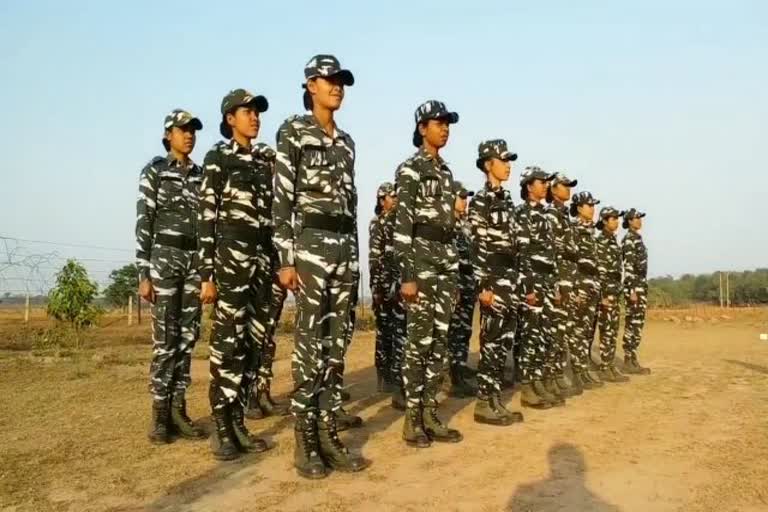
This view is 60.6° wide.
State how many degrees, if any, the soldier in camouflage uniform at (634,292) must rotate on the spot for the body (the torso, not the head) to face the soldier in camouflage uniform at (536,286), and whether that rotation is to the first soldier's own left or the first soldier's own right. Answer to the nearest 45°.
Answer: approximately 90° to the first soldier's own right

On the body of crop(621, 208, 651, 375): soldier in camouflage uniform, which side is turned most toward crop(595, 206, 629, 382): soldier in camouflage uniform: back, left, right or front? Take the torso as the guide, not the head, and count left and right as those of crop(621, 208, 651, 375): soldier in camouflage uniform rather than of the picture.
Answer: right

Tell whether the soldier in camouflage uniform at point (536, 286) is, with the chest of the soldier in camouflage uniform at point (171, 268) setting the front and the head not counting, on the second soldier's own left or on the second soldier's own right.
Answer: on the second soldier's own left

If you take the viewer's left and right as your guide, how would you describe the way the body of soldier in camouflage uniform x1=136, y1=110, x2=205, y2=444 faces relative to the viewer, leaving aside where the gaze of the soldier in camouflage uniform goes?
facing the viewer and to the right of the viewer

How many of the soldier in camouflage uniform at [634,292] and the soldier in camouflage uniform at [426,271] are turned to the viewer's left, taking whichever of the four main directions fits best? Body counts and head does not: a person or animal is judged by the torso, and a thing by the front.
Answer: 0

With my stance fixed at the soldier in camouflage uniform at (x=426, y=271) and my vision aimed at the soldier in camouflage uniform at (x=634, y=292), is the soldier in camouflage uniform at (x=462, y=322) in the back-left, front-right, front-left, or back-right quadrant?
front-left

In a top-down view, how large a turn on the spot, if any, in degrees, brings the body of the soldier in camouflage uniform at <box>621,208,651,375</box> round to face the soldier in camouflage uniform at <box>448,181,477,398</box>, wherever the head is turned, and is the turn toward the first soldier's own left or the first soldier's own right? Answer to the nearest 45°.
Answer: approximately 135° to the first soldier's own right

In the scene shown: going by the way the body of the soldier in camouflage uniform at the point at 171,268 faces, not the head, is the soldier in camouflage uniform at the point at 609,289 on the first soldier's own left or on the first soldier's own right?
on the first soldier's own left

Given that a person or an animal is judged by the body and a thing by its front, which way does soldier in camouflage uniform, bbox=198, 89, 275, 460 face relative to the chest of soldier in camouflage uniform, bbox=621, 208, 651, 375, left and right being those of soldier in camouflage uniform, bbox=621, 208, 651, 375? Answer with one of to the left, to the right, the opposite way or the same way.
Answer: the same way

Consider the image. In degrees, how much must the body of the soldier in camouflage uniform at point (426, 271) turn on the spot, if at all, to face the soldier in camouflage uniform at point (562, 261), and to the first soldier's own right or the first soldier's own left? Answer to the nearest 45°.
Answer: approximately 90° to the first soldier's own left
